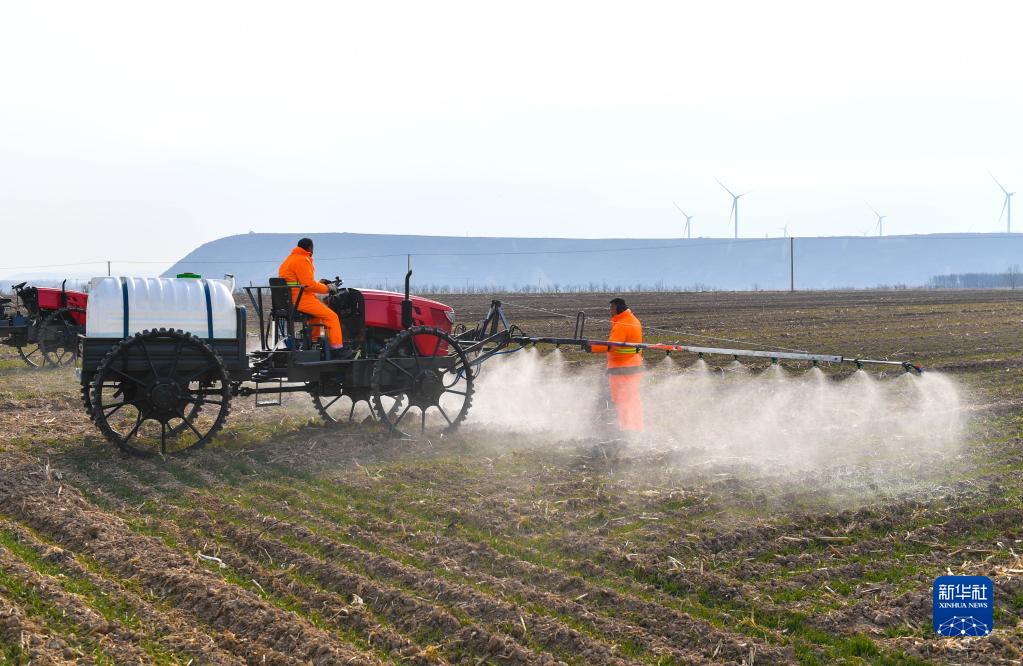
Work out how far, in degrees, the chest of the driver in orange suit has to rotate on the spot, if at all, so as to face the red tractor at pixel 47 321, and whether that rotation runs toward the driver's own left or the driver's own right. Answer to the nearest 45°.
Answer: approximately 135° to the driver's own left

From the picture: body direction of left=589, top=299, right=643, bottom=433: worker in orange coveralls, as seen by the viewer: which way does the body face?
to the viewer's left

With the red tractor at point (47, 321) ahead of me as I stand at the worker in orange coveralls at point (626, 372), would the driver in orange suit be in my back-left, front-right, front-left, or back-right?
front-left

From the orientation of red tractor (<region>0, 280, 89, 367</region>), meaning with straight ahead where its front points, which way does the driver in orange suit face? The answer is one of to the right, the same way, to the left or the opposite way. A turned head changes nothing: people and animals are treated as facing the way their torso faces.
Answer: the same way

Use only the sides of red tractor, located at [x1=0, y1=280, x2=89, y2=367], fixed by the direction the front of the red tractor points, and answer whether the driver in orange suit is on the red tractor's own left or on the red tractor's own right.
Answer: on the red tractor's own right

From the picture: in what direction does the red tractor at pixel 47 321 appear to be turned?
to the viewer's right

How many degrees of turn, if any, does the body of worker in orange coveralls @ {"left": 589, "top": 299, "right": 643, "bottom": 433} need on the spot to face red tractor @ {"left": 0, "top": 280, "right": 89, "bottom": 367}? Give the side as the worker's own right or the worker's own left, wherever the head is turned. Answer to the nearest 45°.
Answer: approximately 45° to the worker's own right

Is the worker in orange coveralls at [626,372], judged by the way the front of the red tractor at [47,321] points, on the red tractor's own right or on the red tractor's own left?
on the red tractor's own right

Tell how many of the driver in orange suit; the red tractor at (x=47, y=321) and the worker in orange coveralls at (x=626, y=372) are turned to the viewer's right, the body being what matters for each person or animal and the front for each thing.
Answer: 2

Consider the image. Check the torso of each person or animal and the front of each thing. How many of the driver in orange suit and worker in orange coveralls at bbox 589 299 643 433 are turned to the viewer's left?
1

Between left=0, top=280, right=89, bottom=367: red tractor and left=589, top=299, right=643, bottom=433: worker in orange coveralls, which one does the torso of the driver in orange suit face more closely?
the worker in orange coveralls

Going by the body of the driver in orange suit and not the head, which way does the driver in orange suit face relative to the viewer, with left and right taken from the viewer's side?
facing to the right of the viewer
